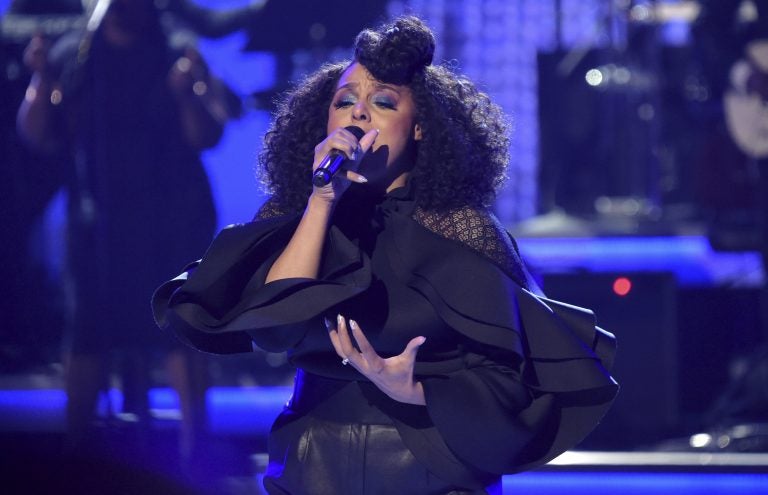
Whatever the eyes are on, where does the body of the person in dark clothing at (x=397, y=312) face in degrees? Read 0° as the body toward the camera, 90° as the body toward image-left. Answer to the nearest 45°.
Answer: approximately 45°

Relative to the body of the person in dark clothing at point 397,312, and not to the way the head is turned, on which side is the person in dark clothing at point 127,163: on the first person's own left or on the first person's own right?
on the first person's own right

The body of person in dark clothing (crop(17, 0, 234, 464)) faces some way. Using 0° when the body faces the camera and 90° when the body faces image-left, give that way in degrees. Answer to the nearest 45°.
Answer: approximately 0°

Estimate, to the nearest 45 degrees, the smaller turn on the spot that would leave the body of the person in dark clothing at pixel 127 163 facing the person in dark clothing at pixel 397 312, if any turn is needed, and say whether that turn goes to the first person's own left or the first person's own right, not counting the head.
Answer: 0° — they already face them
